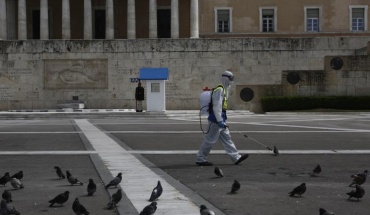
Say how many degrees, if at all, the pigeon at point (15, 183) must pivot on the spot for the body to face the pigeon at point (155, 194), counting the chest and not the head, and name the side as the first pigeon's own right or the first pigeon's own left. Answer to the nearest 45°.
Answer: approximately 135° to the first pigeon's own left

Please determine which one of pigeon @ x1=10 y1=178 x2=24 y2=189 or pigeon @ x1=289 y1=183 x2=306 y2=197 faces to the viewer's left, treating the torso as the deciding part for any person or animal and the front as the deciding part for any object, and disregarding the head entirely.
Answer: pigeon @ x1=10 y1=178 x2=24 y2=189

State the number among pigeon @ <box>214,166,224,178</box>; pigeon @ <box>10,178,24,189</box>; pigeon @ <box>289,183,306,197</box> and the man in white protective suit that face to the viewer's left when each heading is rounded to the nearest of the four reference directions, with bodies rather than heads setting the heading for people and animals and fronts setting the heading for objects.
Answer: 2

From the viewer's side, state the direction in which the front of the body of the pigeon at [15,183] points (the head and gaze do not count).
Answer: to the viewer's left

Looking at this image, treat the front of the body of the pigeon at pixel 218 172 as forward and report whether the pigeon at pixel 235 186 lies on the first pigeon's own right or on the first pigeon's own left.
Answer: on the first pigeon's own left

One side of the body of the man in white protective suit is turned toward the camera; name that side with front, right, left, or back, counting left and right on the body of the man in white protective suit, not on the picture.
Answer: right

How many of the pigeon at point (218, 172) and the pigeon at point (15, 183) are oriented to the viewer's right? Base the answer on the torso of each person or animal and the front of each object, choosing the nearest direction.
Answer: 0

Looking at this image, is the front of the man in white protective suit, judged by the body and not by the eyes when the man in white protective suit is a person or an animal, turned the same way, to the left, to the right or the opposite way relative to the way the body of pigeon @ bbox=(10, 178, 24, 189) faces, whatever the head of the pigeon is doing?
the opposite way

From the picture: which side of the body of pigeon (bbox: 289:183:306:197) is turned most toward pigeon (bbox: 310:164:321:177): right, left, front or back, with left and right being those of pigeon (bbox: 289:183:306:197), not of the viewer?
left

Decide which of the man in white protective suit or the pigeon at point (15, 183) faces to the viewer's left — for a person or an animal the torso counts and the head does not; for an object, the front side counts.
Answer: the pigeon
